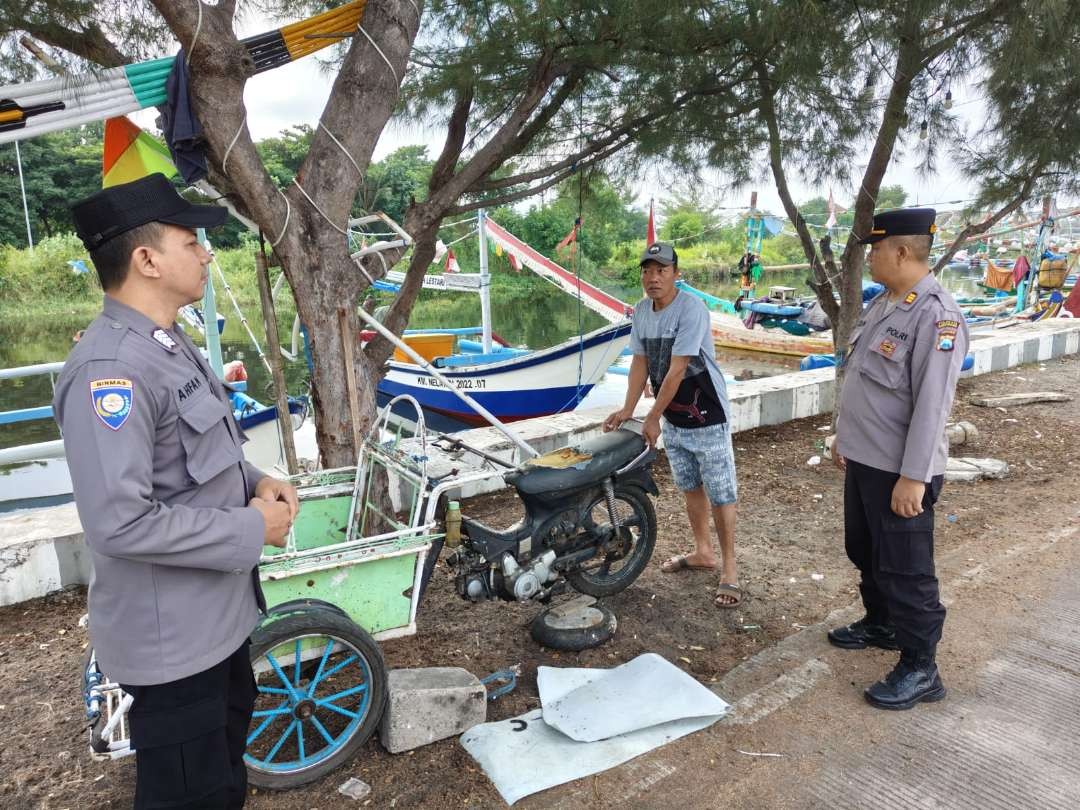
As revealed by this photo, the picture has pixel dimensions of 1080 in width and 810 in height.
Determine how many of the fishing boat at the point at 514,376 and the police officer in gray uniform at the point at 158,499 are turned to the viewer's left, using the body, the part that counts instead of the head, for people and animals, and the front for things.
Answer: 0

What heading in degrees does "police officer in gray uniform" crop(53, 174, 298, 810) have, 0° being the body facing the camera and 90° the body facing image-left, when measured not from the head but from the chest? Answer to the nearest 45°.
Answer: approximately 270°

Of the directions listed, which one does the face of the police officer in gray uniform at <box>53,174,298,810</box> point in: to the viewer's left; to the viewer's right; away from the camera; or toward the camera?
to the viewer's right

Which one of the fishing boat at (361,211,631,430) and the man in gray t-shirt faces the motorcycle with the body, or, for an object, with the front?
the man in gray t-shirt

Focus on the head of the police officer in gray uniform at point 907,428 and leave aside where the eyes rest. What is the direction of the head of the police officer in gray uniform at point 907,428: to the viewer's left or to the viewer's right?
to the viewer's left

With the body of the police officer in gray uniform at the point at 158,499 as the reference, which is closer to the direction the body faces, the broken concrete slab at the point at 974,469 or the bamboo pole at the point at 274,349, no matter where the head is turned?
the broken concrete slab

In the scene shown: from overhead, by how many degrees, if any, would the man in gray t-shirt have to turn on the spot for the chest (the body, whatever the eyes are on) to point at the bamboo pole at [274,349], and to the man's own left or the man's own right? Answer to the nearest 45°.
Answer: approximately 45° to the man's own right

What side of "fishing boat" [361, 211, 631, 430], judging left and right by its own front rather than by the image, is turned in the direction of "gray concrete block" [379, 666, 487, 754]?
right

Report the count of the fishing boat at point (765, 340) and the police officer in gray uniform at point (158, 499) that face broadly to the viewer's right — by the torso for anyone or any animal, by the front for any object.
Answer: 1

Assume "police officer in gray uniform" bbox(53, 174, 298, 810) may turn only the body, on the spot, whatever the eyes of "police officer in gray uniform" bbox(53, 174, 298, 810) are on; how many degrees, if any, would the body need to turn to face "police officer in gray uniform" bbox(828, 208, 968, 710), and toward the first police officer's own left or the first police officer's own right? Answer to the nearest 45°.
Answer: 0° — they already face them

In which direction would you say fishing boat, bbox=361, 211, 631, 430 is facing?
to the viewer's right

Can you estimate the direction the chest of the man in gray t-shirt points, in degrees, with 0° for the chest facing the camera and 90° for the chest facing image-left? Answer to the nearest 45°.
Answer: approximately 45°

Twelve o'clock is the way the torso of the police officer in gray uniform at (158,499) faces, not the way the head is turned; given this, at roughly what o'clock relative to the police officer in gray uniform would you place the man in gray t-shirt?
The man in gray t-shirt is roughly at 11 o'clock from the police officer in gray uniform.

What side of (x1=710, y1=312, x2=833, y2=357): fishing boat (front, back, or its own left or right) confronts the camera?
left

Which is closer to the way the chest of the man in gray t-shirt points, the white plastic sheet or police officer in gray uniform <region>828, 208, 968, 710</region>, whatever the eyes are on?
the white plastic sheet
